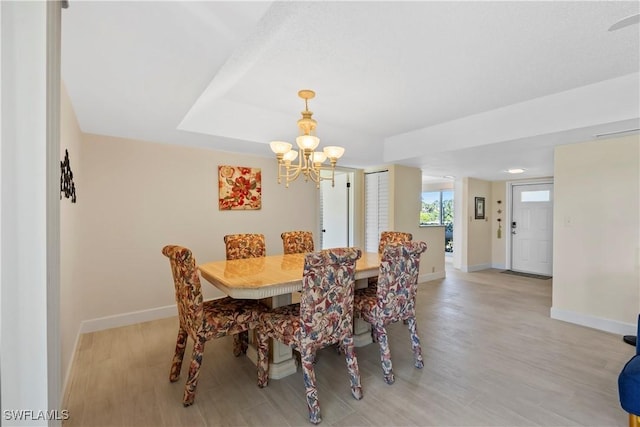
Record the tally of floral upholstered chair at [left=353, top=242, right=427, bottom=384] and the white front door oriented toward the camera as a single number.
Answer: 1

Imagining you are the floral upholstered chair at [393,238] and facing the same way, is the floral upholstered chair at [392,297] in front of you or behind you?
in front

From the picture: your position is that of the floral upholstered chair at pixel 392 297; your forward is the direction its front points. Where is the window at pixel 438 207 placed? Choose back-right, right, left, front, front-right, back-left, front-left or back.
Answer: front-right

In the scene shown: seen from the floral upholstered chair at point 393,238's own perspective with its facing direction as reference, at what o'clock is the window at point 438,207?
The window is roughly at 5 o'clock from the floral upholstered chair.

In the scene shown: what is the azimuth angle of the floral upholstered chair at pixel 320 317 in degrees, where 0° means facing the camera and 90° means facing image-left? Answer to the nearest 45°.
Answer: approximately 135°

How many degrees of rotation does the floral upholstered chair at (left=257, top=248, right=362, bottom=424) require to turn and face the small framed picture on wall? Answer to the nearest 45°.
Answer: approximately 90° to its right

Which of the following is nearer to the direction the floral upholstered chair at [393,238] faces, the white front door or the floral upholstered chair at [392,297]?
the floral upholstered chair

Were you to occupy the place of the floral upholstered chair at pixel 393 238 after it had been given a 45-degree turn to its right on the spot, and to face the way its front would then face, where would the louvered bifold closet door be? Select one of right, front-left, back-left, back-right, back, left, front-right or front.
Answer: right

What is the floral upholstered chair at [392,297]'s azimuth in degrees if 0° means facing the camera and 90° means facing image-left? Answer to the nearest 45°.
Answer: approximately 135°

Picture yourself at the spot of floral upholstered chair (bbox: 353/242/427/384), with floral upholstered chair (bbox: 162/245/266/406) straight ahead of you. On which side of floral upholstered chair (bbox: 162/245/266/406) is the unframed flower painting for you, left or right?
right

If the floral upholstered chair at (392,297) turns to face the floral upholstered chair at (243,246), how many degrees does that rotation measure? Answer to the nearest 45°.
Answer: approximately 45° to its left
